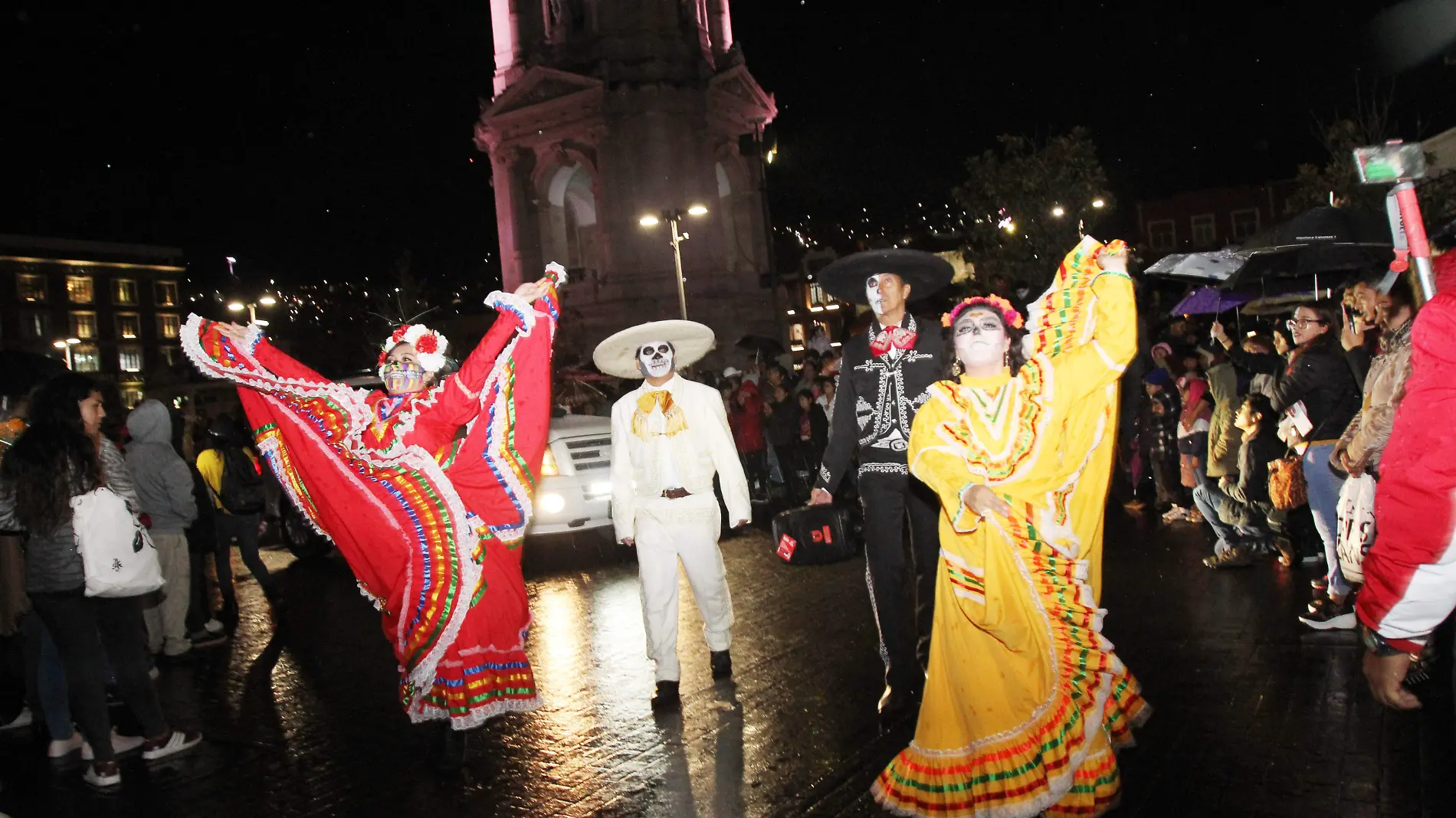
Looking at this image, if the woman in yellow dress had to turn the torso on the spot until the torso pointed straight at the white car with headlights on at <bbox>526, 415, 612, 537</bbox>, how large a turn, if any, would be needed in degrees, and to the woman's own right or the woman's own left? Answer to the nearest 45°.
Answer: approximately 135° to the woman's own right

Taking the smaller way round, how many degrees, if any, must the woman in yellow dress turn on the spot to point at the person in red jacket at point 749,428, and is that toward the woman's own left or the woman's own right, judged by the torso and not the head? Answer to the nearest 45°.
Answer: approximately 180°

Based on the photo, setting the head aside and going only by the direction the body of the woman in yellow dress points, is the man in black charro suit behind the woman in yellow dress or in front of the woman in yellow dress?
behind

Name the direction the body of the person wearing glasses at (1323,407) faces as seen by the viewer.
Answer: to the viewer's left

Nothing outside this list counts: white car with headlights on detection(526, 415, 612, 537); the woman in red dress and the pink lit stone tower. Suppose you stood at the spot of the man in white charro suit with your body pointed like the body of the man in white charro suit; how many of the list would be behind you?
2

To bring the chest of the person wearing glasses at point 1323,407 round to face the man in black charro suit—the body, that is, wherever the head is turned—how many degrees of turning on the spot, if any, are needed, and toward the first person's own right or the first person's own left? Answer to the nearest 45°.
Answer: approximately 45° to the first person's own left

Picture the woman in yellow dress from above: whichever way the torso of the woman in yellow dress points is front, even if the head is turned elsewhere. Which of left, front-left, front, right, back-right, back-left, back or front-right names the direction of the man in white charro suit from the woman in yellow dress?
back-right

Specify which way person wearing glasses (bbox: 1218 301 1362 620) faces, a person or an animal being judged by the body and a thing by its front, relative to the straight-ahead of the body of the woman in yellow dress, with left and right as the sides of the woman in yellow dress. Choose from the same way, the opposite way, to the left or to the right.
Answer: to the right

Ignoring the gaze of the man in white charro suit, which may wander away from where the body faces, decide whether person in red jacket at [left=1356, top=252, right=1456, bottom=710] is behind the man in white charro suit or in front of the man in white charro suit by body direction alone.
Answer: in front

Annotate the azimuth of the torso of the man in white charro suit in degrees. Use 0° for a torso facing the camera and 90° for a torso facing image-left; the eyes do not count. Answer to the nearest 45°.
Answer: approximately 0°

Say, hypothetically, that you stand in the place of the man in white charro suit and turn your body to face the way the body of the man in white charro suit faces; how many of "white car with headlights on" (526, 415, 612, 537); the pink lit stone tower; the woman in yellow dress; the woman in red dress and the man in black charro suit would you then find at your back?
2

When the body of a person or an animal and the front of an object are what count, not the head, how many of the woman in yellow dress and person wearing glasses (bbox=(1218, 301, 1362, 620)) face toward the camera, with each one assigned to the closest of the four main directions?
1
